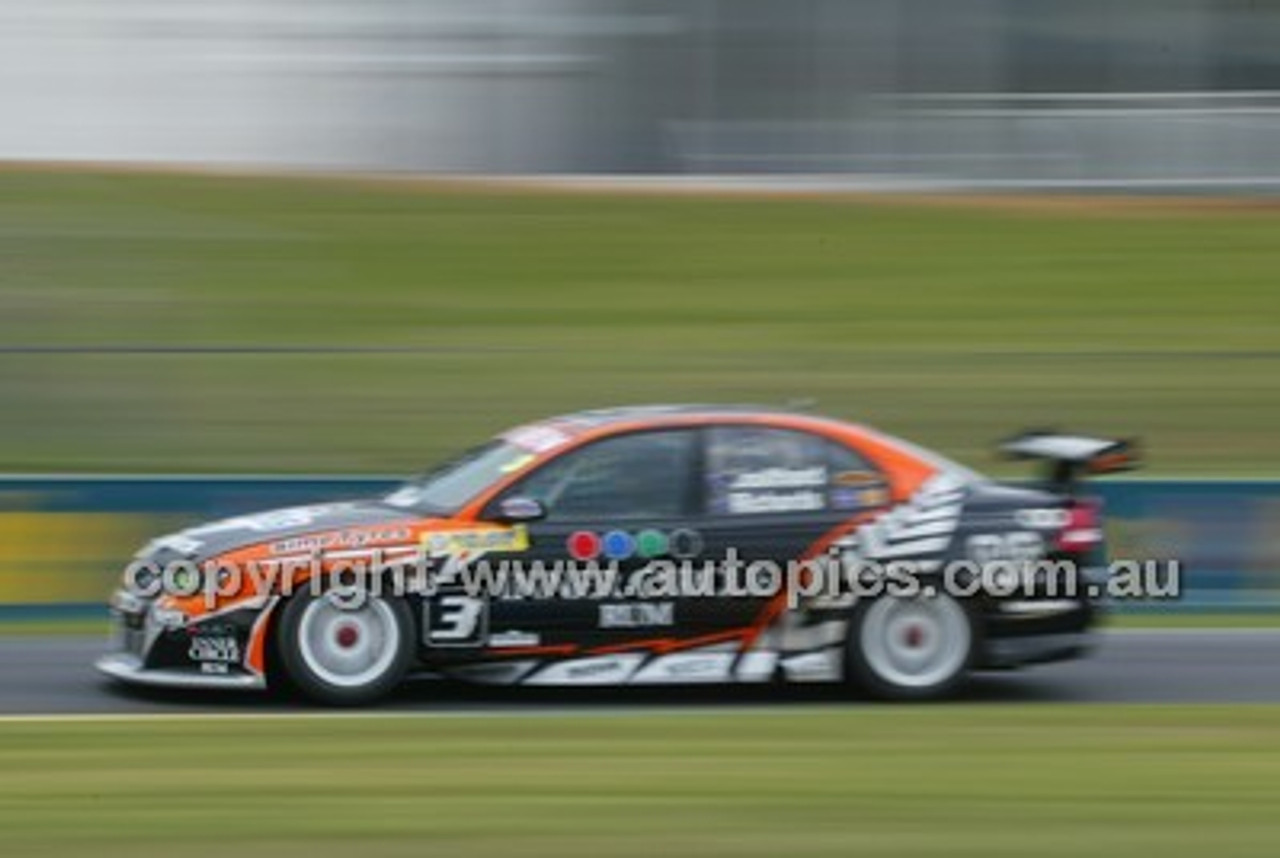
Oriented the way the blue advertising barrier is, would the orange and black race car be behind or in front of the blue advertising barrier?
in front

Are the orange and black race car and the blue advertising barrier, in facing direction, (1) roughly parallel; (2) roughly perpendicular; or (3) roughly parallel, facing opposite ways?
roughly perpendicular

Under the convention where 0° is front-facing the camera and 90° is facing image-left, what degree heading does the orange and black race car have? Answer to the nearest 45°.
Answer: approximately 90°

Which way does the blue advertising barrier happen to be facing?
toward the camera

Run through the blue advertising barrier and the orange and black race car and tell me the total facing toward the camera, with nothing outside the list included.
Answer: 1

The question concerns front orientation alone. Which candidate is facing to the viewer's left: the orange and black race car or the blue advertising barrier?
the orange and black race car
